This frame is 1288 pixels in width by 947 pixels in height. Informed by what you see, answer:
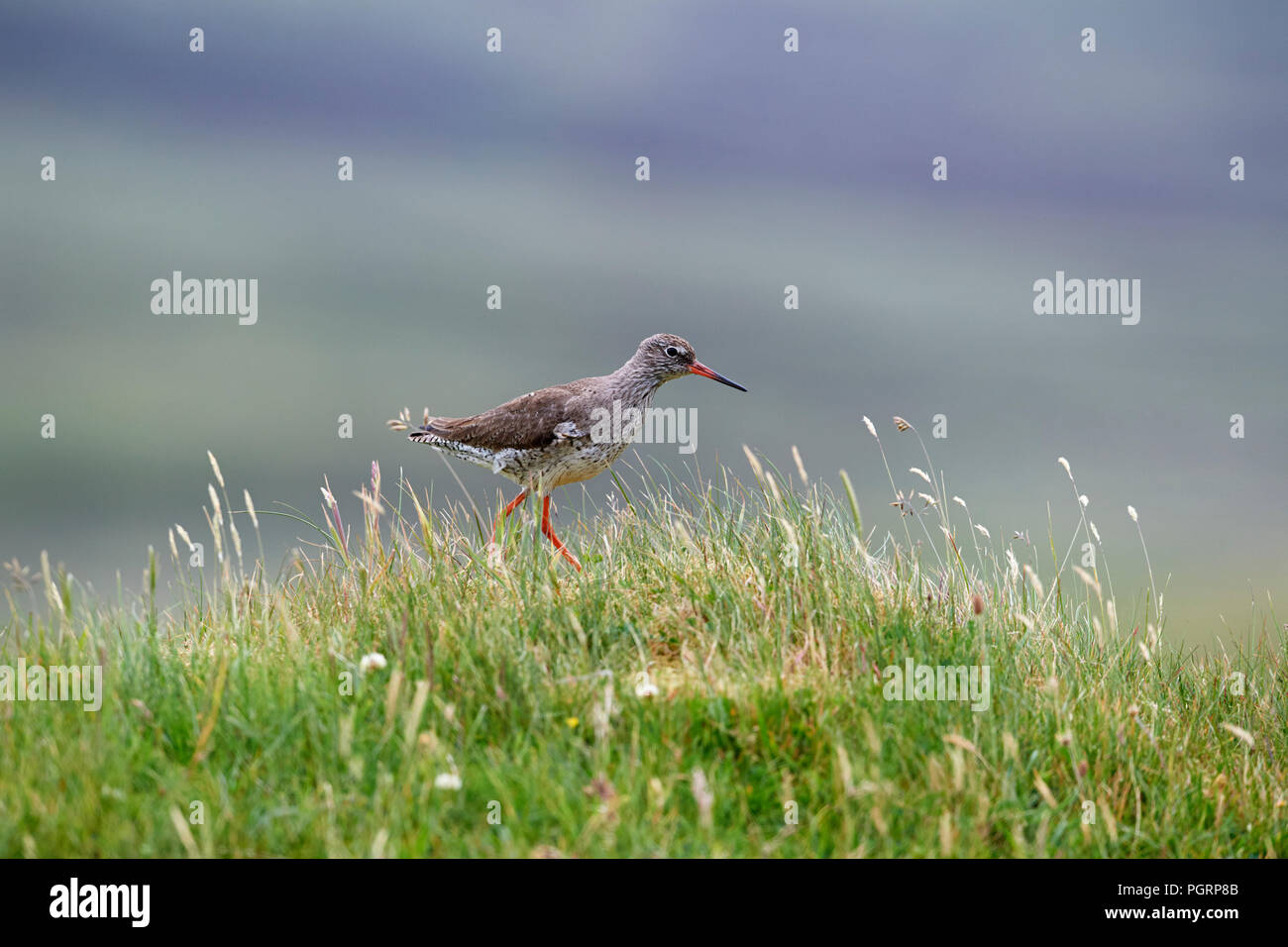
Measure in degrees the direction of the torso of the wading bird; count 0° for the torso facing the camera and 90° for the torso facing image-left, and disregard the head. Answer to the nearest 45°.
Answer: approximately 270°
